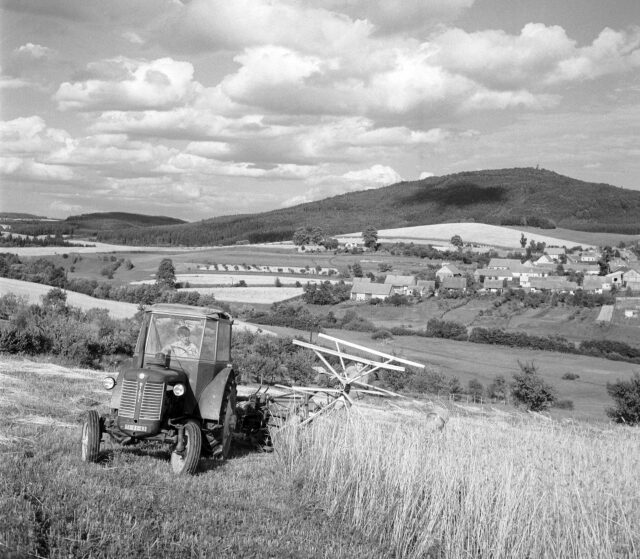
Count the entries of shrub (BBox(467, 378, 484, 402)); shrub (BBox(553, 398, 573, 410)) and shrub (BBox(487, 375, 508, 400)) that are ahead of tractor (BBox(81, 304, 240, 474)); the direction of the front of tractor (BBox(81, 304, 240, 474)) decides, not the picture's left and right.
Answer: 0

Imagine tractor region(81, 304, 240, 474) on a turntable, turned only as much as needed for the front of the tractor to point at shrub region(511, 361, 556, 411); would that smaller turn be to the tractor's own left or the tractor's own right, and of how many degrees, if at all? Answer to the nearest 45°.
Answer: approximately 180°

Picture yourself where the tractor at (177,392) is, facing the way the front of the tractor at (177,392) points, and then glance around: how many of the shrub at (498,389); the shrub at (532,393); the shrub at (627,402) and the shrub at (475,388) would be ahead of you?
0

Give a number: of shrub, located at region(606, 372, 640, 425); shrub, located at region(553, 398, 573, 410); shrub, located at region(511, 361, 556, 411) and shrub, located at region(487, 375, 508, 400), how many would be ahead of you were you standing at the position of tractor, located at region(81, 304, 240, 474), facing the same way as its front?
0

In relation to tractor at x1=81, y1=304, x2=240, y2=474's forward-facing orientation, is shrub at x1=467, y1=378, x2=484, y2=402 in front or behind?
behind

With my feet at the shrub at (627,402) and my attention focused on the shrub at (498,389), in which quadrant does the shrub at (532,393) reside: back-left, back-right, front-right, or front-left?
front-left

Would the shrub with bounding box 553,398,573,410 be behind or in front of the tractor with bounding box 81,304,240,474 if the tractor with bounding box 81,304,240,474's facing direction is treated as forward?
behind

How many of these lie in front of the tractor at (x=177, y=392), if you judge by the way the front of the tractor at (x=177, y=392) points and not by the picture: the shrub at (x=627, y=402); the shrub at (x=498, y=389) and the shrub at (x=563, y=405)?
0

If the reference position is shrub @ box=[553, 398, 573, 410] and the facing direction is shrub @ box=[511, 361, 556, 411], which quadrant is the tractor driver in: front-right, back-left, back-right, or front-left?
front-left

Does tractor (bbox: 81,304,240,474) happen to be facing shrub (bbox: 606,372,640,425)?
no

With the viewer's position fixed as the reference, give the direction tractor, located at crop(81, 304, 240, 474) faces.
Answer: facing the viewer and to the left of the viewer

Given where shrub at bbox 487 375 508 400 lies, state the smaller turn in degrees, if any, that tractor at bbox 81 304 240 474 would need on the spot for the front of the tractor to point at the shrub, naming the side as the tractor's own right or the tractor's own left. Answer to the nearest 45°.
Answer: approximately 180°
